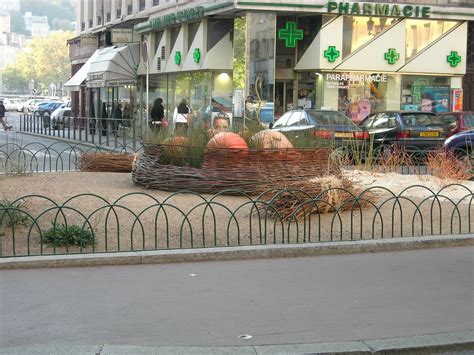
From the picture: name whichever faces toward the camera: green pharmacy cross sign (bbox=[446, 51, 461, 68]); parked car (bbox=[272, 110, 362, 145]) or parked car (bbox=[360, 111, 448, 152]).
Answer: the green pharmacy cross sign

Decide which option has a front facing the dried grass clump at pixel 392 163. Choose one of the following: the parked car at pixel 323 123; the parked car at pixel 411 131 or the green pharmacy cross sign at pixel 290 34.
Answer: the green pharmacy cross sign

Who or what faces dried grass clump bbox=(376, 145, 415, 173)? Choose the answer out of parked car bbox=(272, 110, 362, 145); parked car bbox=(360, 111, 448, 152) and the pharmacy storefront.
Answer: the pharmacy storefront

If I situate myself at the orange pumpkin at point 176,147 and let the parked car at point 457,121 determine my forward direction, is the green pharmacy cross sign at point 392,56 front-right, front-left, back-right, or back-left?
front-left

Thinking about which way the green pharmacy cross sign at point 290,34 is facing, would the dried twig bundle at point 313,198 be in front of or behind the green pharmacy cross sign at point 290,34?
in front

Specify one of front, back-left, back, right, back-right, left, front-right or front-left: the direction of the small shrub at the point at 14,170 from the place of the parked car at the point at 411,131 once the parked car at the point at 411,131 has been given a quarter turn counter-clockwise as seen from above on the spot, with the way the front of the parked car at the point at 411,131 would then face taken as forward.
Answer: front

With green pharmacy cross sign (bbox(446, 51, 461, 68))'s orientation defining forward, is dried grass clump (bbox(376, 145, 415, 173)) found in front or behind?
in front

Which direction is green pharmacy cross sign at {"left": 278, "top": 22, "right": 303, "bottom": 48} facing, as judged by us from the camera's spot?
facing the viewer

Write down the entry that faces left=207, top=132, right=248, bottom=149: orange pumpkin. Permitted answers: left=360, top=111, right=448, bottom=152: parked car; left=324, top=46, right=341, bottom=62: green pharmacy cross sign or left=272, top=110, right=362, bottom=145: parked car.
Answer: the green pharmacy cross sign

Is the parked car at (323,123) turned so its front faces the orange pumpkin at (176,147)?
no

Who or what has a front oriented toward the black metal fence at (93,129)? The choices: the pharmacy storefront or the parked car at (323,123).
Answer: the parked car

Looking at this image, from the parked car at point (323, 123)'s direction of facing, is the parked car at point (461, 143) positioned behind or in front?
behind

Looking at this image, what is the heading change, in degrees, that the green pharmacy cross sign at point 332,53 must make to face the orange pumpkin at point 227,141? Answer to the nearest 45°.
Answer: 0° — it already faces it

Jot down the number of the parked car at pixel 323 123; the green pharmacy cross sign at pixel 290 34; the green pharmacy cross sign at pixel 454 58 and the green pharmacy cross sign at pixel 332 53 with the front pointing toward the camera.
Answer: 3

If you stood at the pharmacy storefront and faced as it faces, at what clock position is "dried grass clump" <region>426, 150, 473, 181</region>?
The dried grass clump is roughly at 12 o'clock from the pharmacy storefront.

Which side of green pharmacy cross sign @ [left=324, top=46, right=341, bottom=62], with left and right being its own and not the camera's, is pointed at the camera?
front

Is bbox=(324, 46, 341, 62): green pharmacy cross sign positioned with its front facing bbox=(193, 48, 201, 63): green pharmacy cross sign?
no
